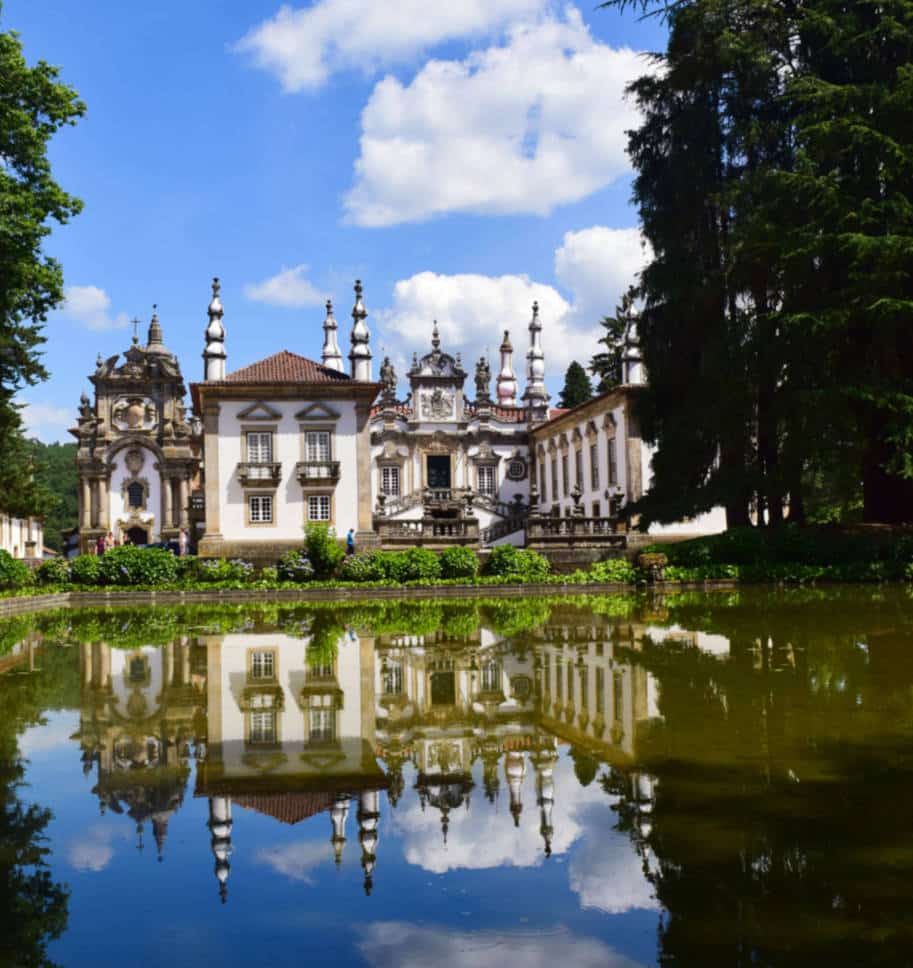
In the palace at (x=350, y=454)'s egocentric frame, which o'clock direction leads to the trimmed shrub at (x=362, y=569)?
The trimmed shrub is roughly at 12 o'clock from the palace.

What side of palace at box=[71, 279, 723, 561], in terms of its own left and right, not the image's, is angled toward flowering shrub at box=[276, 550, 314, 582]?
front

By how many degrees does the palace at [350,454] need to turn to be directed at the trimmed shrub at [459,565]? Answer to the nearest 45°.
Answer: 0° — it already faces it

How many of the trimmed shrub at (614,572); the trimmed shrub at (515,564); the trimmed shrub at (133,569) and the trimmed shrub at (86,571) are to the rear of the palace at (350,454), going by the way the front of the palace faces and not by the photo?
0

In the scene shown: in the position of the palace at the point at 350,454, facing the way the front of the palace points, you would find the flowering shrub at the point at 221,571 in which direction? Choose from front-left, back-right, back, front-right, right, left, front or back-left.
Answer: front

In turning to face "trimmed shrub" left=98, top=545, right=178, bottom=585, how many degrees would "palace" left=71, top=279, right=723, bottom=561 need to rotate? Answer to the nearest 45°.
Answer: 0° — it already faces it

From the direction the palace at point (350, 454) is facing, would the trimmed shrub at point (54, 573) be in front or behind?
in front

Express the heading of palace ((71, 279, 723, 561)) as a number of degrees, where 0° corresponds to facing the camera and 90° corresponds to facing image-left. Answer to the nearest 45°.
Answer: approximately 0°

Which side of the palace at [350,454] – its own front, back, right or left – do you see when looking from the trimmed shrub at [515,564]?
front

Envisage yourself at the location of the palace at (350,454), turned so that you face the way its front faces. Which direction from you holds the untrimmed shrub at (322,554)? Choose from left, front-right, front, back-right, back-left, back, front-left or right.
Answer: front

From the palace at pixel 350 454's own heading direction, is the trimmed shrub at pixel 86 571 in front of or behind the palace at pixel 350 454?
in front
